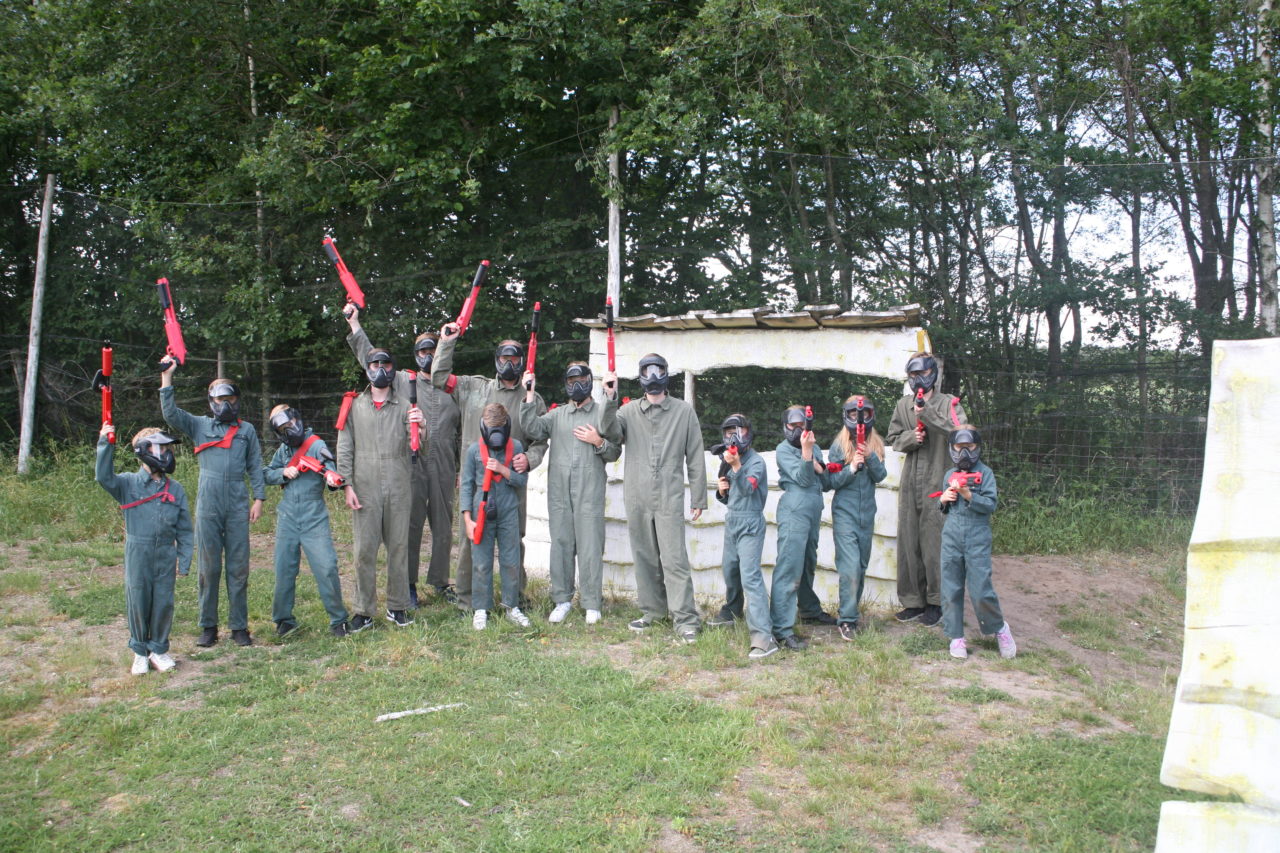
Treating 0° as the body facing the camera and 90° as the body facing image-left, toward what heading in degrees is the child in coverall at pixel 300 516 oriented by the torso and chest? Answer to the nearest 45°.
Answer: approximately 0°

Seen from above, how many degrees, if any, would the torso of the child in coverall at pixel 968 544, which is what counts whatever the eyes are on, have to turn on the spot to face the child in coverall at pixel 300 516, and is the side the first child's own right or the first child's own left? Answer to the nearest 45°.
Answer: approximately 90° to the first child's own right

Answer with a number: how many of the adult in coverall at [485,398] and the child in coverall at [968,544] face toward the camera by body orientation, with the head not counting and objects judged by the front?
2

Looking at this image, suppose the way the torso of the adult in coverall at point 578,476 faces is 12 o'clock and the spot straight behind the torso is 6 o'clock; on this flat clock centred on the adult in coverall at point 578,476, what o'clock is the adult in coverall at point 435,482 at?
the adult in coverall at point 435,482 is roughly at 4 o'clock from the adult in coverall at point 578,476.

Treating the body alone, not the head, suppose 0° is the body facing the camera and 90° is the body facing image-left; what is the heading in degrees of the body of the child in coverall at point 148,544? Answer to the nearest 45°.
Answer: approximately 0°

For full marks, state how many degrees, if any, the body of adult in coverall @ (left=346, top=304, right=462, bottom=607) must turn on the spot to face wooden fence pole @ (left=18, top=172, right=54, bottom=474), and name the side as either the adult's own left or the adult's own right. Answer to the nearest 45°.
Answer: approximately 135° to the adult's own right

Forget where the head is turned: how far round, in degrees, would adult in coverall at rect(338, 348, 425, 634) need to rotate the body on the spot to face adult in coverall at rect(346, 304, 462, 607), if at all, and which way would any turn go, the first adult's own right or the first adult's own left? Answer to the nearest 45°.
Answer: approximately 135° to the first adult's own left

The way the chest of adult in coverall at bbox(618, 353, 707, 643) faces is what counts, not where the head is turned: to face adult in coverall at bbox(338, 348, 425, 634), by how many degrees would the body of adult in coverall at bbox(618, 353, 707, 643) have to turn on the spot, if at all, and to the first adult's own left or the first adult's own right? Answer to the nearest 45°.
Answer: approximately 90° to the first adult's own right

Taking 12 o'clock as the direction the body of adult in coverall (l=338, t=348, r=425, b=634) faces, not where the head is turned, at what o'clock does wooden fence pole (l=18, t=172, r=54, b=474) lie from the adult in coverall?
The wooden fence pole is roughly at 5 o'clock from the adult in coverall.
